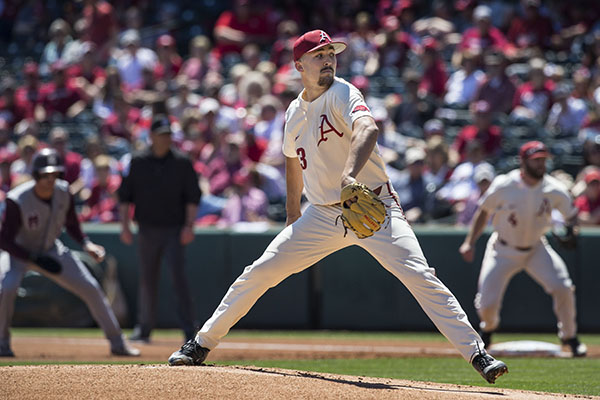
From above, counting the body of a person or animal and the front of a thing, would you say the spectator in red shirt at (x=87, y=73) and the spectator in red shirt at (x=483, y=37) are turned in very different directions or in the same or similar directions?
same or similar directions

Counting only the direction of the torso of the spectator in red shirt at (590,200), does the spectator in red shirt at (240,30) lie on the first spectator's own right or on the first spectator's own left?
on the first spectator's own right

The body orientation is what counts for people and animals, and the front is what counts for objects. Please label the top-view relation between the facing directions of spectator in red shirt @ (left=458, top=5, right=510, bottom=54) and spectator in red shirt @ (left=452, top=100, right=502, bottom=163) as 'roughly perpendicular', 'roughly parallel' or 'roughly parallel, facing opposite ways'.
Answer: roughly parallel

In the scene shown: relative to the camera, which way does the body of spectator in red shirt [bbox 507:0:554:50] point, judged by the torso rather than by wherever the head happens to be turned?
toward the camera

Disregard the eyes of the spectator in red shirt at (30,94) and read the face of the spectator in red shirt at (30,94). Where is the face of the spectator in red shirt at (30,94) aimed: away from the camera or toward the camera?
toward the camera

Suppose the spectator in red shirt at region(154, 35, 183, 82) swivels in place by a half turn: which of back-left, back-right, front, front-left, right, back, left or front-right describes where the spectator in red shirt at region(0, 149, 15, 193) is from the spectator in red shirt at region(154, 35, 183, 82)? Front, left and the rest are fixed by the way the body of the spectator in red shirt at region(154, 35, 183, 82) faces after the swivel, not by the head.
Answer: back-left

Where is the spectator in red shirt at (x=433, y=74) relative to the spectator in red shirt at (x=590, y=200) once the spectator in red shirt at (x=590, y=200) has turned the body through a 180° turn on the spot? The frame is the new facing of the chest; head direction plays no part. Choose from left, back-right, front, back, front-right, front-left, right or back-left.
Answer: front-left

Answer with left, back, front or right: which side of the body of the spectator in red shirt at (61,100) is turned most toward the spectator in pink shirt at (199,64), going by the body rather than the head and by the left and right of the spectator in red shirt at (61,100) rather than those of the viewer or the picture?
left

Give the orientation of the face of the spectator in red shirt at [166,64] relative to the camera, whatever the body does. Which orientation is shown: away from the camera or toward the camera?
toward the camera

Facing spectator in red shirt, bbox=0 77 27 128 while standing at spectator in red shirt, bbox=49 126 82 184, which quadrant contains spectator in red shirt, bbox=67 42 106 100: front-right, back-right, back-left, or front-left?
front-right

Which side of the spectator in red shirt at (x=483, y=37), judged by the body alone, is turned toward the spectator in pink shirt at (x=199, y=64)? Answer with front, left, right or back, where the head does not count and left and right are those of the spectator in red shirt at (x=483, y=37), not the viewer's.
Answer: right

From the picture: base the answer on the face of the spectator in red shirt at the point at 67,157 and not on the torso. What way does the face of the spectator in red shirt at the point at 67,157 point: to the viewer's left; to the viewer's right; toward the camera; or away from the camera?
toward the camera

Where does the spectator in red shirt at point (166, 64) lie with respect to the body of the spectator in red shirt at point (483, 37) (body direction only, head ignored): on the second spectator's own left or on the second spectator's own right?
on the second spectator's own right

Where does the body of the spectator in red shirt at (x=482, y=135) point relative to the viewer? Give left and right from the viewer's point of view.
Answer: facing the viewer

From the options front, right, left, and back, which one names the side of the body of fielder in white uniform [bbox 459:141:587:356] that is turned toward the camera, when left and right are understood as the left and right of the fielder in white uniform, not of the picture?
front

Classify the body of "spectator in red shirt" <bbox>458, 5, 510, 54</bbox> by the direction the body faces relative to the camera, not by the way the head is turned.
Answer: toward the camera

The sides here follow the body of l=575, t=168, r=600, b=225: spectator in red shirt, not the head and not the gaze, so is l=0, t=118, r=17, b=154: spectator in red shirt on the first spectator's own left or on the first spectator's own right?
on the first spectator's own right

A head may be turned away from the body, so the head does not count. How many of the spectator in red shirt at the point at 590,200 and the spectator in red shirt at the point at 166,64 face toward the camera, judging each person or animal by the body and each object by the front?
2
